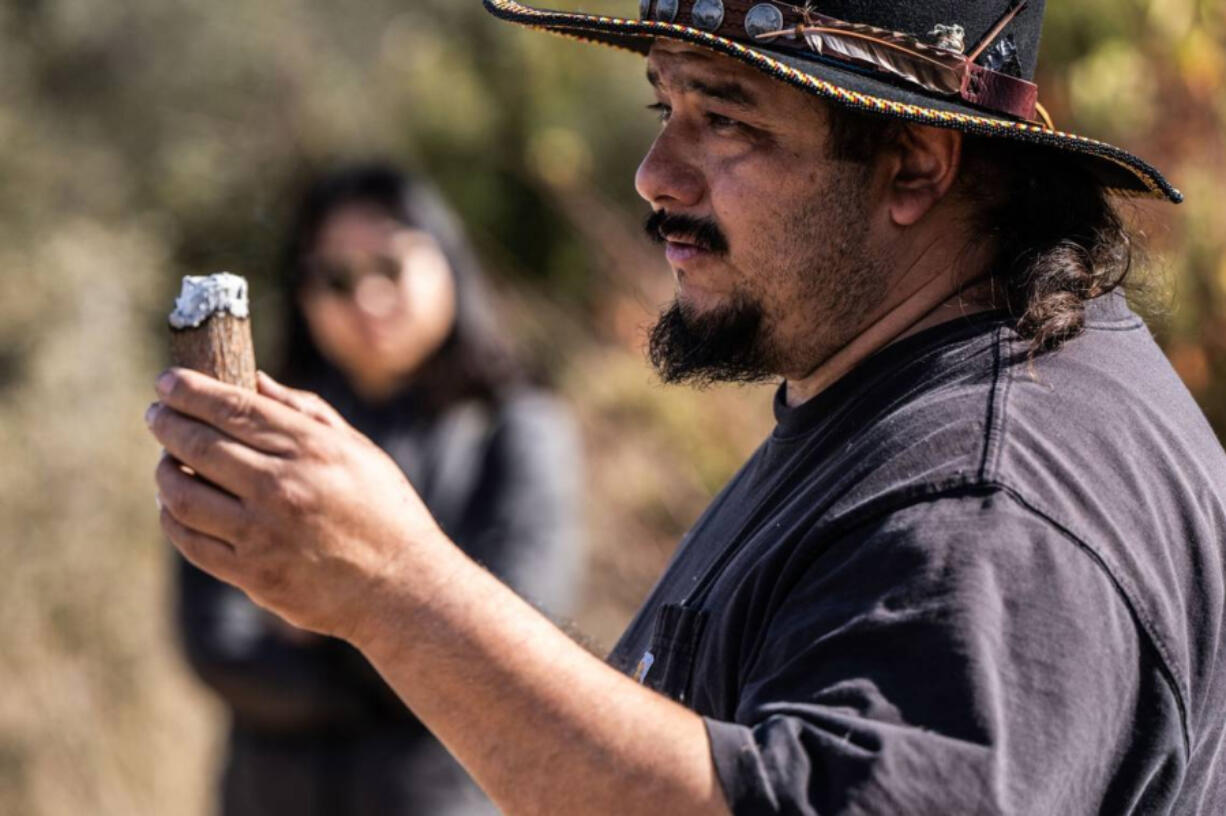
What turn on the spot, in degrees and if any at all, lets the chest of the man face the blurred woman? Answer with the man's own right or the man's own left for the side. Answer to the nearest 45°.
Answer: approximately 90° to the man's own right

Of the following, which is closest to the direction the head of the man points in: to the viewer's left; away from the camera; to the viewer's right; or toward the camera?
to the viewer's left

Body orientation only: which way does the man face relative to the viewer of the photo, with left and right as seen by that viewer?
facing to the left of the viewer
